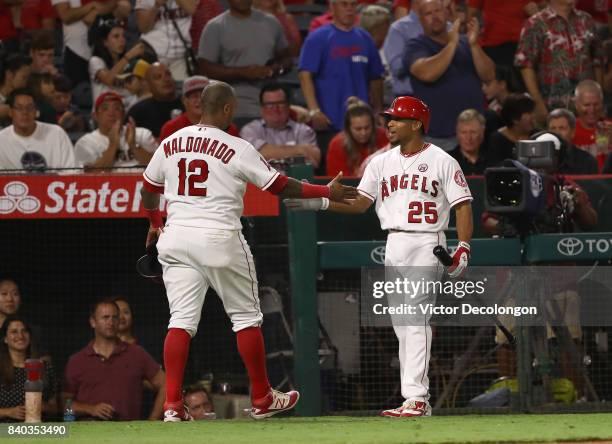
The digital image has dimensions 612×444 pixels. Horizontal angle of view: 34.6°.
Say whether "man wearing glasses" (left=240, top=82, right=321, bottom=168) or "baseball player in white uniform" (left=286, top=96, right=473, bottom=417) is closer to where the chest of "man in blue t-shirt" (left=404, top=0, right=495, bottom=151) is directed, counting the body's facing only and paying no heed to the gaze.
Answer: the baseball player in white uniform

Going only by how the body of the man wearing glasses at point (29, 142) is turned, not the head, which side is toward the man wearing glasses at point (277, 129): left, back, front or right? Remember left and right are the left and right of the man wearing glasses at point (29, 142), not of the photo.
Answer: left

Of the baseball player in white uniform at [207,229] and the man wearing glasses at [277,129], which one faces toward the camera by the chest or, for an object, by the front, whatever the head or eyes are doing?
the man wearing glasses

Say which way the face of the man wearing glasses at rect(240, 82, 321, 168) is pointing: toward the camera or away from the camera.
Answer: toward the camera

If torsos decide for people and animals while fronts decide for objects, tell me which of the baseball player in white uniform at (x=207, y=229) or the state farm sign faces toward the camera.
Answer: the state farm sign

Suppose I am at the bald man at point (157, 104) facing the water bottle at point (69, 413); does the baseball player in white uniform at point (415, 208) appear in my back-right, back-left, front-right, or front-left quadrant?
front-left

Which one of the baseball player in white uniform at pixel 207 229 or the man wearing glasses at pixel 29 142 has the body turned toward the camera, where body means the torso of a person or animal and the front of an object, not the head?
the man wearing glasses

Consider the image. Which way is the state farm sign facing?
toward the camera

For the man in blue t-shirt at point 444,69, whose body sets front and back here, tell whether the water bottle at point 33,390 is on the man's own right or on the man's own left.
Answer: on the man's own right

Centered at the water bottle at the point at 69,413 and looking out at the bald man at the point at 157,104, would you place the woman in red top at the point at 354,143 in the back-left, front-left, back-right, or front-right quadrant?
front-right

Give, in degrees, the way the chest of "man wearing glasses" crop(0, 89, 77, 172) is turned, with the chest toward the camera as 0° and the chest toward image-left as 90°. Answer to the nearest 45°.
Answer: approximately 0°

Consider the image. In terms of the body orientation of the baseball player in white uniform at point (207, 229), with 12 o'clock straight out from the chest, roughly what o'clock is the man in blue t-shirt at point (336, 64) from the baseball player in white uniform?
The man in blue t-shirt is roughly at 11 o'clock from the baseball player in white uniform.

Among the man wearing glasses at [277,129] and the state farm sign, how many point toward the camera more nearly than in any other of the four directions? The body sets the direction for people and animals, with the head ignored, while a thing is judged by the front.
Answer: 2
